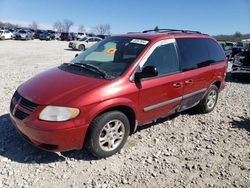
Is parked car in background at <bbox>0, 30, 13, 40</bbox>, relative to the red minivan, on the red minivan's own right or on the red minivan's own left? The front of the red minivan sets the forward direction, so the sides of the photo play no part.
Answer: on the red minivan's own right

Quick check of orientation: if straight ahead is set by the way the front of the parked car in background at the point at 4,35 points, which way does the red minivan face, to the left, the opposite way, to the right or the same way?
to the right

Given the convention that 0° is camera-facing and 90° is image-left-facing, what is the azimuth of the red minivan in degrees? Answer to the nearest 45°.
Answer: approximately 45°
